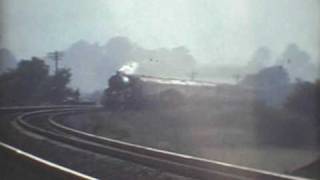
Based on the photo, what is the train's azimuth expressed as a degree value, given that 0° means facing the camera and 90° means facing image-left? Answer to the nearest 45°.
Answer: approximately 45°

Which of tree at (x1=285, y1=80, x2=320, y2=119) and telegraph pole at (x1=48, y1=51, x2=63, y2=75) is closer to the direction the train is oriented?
the telegraph pole

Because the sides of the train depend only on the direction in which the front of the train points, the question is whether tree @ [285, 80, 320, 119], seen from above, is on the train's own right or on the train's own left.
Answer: on the train's own left
